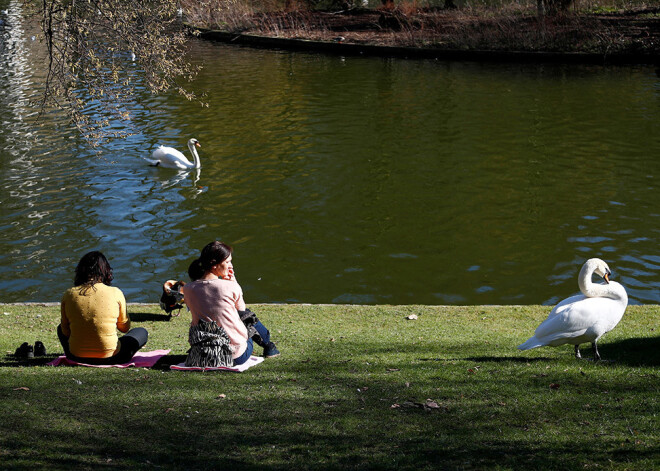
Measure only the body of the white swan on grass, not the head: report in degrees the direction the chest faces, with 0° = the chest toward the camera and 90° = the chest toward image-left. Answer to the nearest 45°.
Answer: approximately 270°

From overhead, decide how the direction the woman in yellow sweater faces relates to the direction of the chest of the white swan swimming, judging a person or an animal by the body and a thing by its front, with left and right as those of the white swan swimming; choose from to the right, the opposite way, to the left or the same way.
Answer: to the left

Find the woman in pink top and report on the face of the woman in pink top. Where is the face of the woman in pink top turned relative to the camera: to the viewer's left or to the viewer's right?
to the viewer's right

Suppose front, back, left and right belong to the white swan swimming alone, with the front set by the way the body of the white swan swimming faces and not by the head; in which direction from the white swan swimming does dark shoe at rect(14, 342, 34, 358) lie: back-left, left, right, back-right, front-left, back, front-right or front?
right

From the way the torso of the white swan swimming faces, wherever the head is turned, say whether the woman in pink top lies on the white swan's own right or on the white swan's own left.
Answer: on the white swan's own right

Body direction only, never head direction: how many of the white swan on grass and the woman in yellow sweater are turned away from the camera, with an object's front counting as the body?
1

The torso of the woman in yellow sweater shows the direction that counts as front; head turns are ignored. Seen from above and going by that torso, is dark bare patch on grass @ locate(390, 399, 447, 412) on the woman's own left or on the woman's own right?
on the woman's own right

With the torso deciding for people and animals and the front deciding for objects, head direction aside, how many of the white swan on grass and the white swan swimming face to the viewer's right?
2

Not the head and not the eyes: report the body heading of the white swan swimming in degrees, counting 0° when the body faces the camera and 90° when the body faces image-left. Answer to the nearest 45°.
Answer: approximately 270°

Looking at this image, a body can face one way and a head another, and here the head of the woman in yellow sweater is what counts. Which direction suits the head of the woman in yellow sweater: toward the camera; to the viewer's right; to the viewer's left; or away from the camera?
away from the camera

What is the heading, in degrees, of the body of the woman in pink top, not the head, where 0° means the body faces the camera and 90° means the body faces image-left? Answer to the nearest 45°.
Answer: approximately 225°

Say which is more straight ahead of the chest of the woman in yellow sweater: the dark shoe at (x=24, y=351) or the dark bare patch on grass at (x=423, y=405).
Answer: the dark shoe

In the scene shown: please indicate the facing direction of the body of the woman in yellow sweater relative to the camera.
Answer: away from the camera

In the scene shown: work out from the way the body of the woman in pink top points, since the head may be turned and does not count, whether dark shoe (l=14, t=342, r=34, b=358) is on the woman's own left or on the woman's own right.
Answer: on the woman's own left

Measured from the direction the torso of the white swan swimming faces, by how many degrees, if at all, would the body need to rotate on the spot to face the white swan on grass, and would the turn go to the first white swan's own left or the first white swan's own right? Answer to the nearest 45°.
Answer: approximately 90° to the first white swan's own right
